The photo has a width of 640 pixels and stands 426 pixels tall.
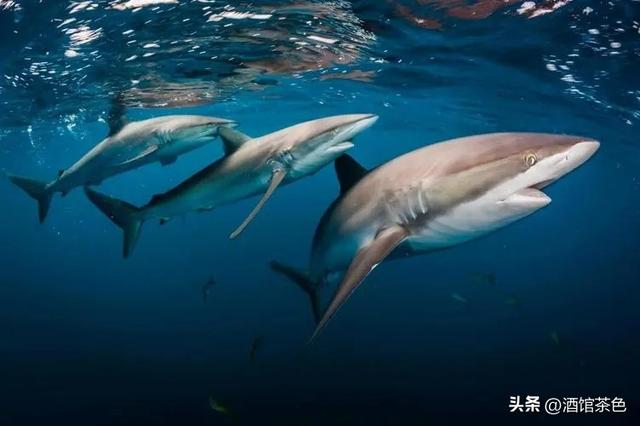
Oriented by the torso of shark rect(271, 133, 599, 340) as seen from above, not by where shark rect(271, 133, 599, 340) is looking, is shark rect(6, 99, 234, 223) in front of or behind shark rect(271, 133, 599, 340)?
behind

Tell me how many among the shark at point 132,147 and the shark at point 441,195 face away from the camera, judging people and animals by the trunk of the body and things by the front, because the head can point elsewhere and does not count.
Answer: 0

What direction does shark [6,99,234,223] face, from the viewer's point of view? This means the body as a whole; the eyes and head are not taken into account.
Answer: to the viewer's right

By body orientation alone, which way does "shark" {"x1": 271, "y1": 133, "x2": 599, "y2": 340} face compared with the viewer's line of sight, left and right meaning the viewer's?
facing the viewer and to the right of the viewer

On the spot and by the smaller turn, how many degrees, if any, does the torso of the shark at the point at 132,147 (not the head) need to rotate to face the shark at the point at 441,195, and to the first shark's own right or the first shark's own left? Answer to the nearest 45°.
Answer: approximately 90° to the first shark's own right

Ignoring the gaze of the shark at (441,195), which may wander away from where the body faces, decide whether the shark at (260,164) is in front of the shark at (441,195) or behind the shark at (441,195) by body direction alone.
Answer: behind
